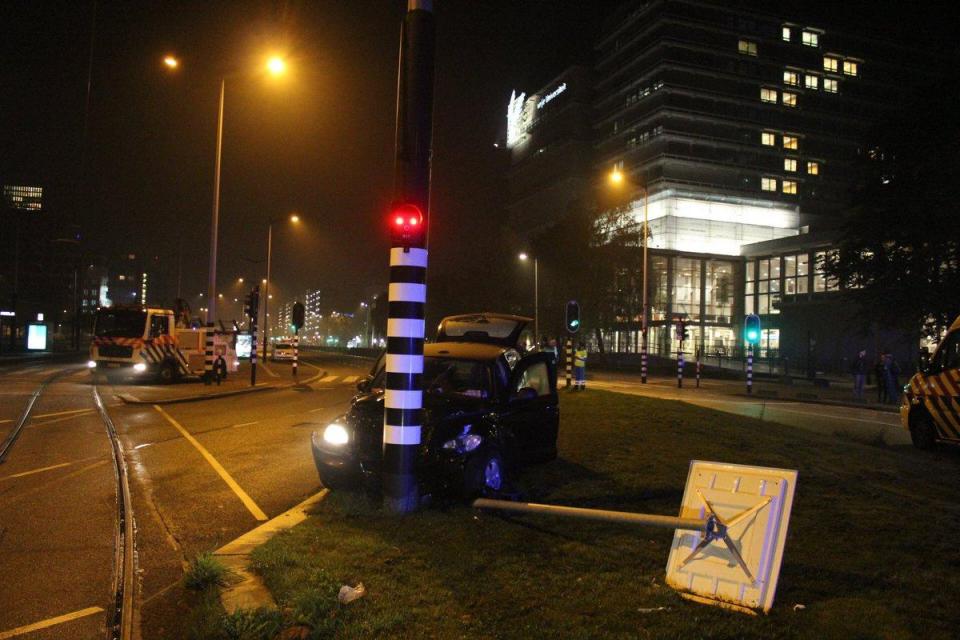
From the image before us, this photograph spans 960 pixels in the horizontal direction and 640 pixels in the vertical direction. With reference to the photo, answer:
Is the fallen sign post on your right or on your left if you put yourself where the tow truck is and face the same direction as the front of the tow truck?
on your left

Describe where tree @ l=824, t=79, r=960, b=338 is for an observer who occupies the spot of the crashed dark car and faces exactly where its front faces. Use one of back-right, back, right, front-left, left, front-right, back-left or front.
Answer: back

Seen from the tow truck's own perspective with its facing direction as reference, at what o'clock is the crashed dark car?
The crashed dark car is roughly at 10 o'clock from the tow truck.

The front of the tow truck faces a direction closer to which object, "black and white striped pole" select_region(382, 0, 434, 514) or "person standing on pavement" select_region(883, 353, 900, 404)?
the black and white striped pole

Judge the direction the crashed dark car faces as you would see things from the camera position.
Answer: facing the viewer and to the left of the viewer

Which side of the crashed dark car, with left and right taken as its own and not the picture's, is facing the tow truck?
right

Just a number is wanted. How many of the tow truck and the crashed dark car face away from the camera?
0

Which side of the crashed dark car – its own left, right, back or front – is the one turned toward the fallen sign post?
left

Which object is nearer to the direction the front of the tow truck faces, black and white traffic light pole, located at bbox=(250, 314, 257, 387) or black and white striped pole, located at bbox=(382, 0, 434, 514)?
the black and white striped pole

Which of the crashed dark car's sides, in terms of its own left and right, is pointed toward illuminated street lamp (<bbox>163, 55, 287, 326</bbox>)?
right
